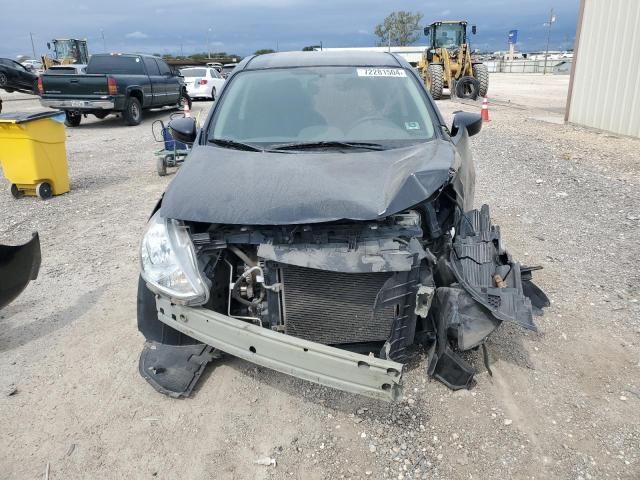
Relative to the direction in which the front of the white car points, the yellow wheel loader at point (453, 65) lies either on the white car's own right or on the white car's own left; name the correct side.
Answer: on the white car's own right

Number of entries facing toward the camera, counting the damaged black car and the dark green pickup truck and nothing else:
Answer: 1

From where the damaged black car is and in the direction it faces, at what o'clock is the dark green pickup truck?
The dark green pickup truck is roughly at 5 o'clock from the damaged black car.

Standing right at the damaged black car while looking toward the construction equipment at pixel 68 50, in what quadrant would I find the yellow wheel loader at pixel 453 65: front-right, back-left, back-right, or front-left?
front-right

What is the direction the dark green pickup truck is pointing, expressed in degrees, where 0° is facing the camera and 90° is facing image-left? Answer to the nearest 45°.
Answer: approximately 225°

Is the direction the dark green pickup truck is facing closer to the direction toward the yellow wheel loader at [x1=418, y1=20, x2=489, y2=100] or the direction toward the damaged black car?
the yellow wheel loader

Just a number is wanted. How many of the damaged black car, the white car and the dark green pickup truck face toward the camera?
1

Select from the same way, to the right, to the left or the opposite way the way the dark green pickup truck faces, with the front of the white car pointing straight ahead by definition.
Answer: the same way

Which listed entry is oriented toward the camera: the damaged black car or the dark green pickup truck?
the damaged black car

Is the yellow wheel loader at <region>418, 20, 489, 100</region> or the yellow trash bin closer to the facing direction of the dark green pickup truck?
the yellow wheel loader

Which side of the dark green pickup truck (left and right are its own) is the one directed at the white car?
front

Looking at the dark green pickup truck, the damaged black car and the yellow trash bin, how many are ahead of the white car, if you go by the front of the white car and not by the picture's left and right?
0

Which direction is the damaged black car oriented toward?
toward the camera

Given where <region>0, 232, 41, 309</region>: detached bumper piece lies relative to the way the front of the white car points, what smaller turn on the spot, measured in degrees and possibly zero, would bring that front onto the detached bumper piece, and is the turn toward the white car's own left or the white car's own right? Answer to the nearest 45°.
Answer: approximately 135° to the white car's own right

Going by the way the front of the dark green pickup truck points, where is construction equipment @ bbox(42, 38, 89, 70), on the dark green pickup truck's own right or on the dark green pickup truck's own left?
on the dark green pickup truck's own left

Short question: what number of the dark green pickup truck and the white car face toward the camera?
0

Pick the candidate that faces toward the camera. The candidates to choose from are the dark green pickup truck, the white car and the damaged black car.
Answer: the damaged black car
